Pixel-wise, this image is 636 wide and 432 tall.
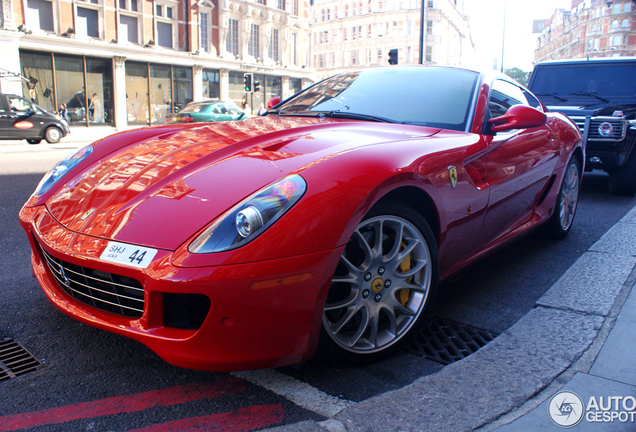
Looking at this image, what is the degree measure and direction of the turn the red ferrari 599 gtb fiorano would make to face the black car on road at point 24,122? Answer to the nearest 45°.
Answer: approximately 90° to its right

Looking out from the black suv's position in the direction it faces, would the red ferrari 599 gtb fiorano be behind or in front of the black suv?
in front

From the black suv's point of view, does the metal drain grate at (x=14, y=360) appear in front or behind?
in front

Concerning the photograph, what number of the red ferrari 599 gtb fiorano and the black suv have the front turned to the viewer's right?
0

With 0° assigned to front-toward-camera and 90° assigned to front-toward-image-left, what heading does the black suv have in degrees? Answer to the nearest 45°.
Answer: approximately 45°
